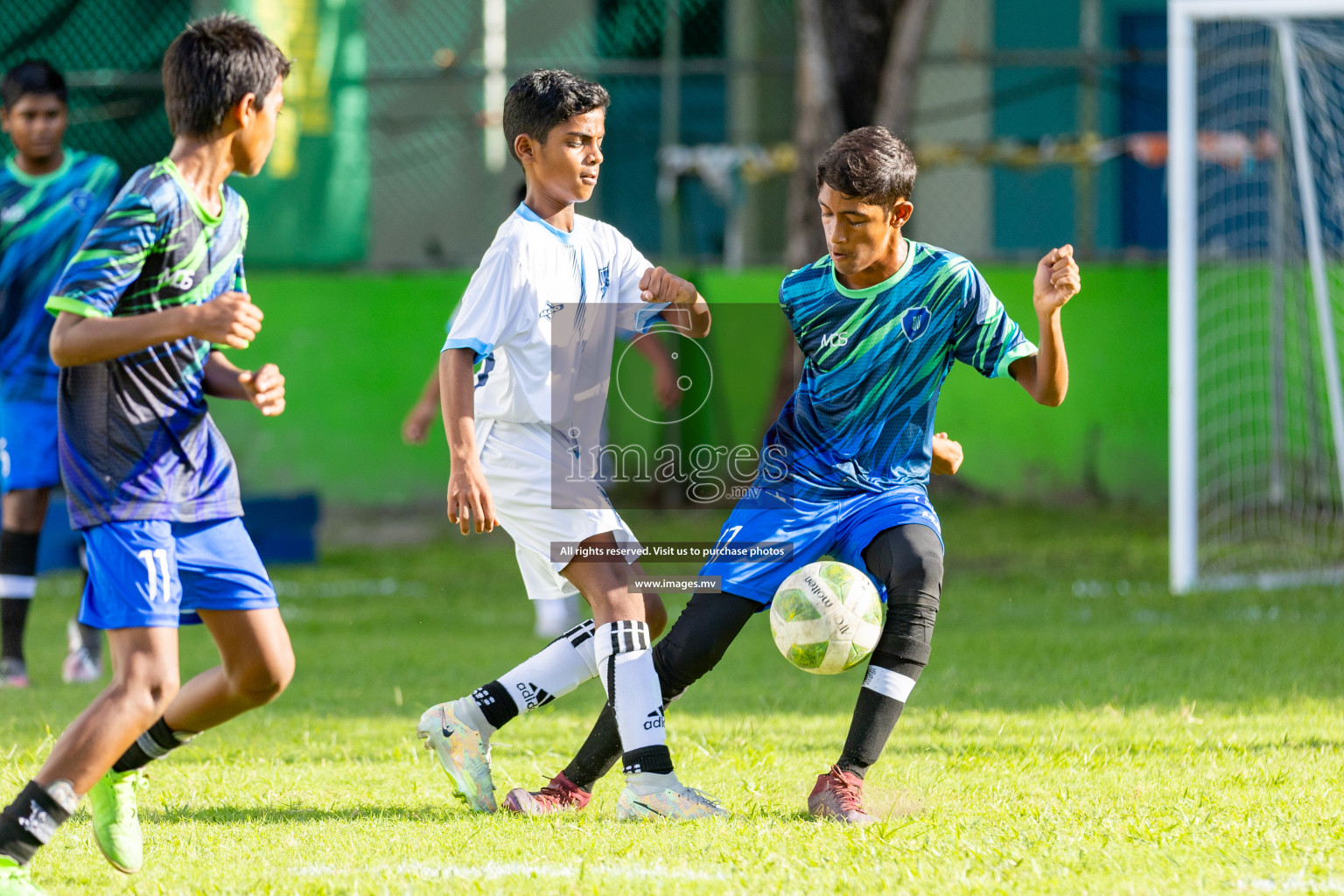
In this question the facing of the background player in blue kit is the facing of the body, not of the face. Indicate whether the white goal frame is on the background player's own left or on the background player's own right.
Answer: on the background player's own left

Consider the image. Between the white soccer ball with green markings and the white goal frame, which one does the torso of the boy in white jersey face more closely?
the white soccer ball with green markings

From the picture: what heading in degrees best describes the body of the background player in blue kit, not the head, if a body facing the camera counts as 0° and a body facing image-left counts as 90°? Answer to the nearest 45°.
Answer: approximately 0°

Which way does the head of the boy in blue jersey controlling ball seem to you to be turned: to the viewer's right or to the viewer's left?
to the viewer's left

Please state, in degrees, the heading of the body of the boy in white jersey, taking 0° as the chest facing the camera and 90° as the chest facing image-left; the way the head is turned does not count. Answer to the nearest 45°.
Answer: approximately 315°

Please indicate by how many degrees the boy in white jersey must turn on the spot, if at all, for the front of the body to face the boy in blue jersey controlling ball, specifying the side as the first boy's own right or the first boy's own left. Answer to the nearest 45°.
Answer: approximately 45° to the first boy's own left

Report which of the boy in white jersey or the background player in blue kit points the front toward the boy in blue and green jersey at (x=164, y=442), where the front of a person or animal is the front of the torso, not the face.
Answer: the background player in blue kit

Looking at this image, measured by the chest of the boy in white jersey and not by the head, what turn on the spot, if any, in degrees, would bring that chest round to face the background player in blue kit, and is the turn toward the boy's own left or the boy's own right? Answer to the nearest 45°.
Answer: approximately 180°
